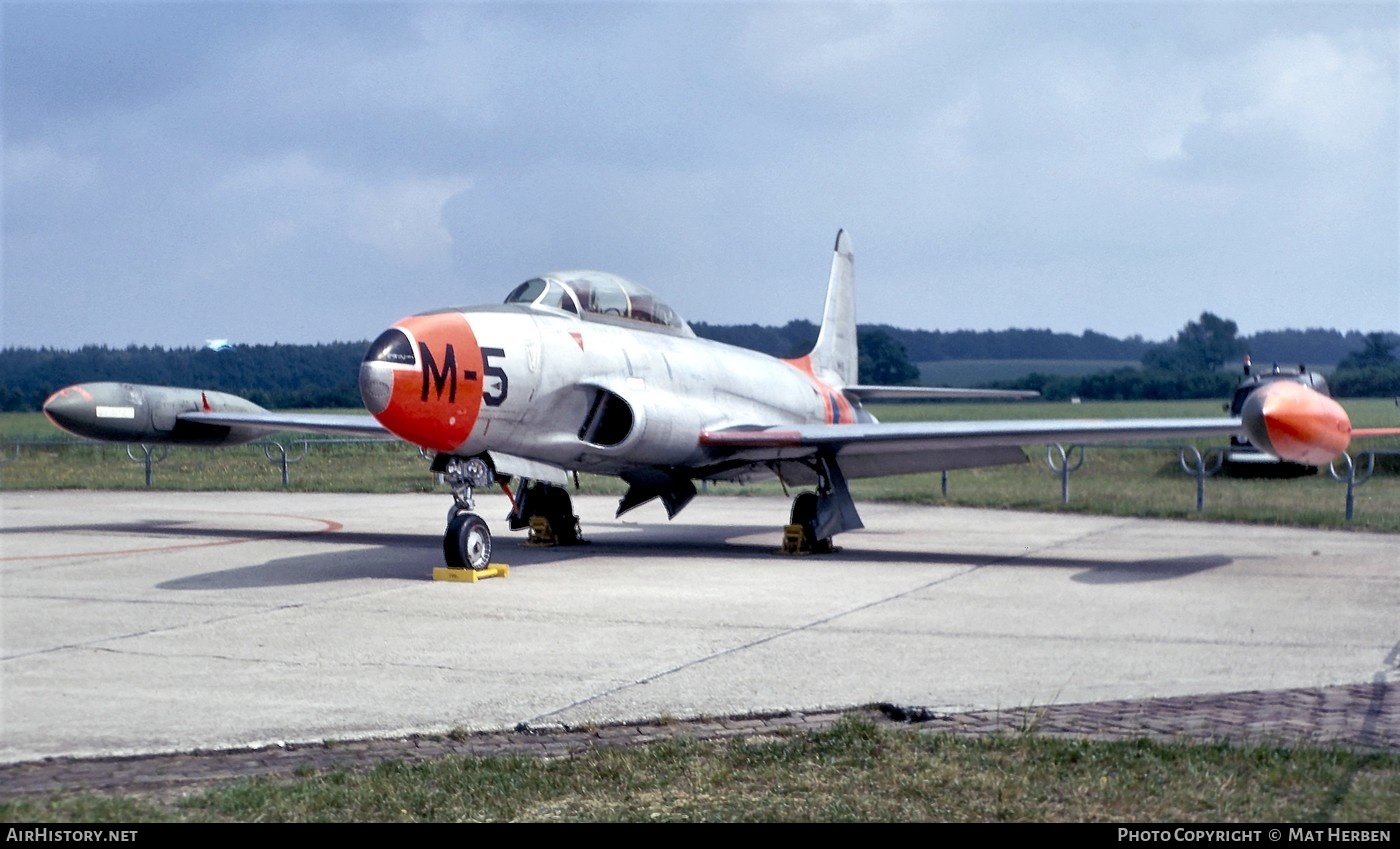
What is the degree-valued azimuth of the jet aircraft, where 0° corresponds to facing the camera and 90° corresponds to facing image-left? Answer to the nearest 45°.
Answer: approximately 45°
